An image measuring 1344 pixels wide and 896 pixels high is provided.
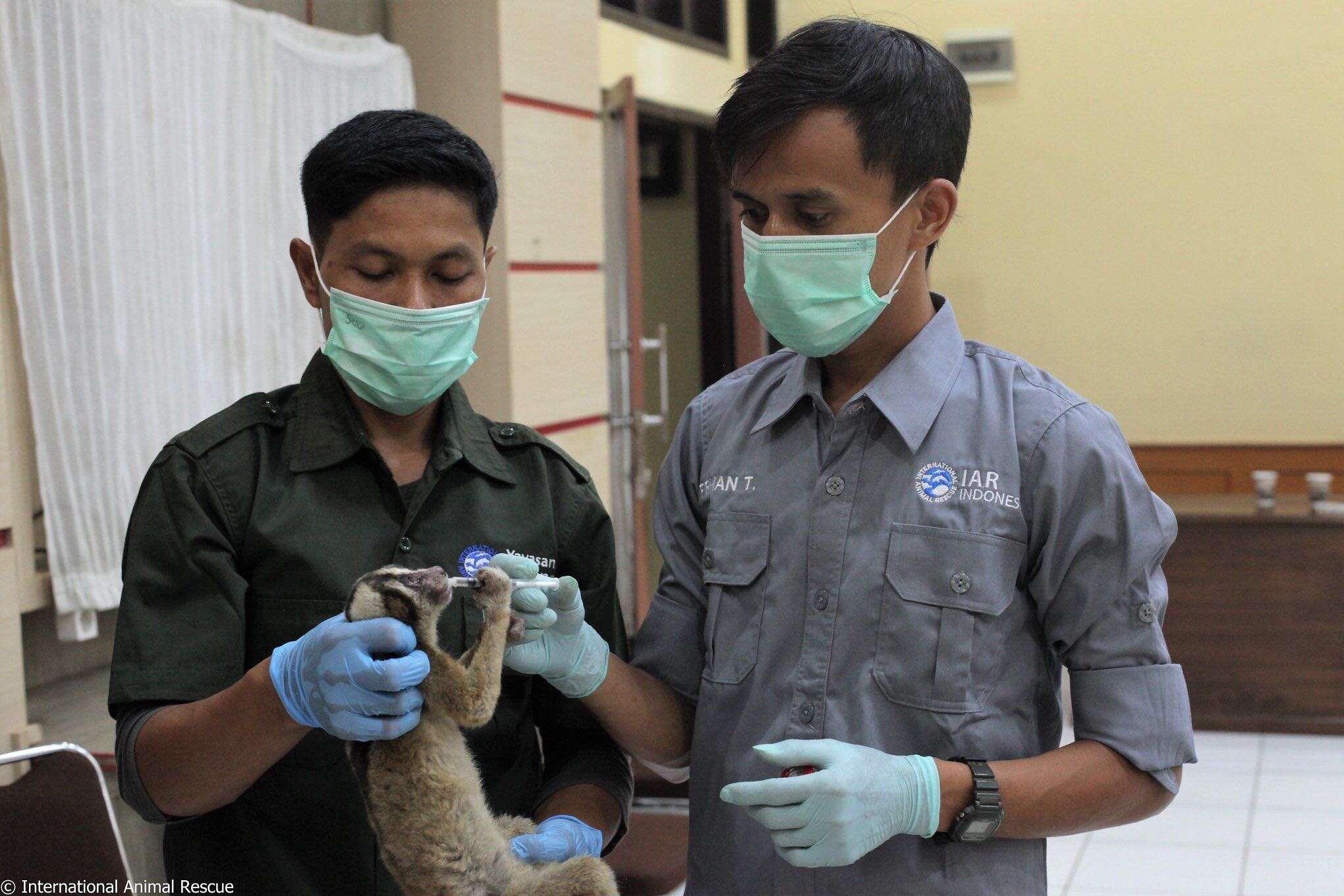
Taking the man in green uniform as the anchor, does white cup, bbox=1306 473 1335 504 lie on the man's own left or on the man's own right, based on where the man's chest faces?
on the man's own left

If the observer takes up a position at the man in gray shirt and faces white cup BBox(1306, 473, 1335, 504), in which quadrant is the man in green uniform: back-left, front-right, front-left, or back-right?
back-left

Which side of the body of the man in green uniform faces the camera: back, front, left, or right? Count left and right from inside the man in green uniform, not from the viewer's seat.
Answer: front

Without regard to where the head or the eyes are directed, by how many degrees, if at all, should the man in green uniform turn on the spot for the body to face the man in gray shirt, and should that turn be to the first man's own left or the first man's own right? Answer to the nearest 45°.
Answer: approximately 45° to the first man's own left

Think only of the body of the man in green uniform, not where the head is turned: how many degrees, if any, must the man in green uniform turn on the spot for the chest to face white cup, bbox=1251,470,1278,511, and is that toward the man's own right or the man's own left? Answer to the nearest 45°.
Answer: approximately 135° to the man's own left

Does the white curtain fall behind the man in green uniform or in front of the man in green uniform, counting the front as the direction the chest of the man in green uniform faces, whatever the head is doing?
behind

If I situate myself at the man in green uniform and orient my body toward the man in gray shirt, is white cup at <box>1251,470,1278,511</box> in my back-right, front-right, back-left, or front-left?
front-left

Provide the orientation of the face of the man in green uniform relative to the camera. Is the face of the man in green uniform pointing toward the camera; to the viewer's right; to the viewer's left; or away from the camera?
toward the camera

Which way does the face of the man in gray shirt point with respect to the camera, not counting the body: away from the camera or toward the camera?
toward the camera

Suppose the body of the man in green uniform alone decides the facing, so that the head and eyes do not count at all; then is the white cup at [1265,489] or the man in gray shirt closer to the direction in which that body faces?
the man in gray shirt
